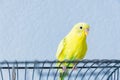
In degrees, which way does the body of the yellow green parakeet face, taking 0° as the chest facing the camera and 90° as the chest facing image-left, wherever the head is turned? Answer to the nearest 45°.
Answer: approximately 315°
